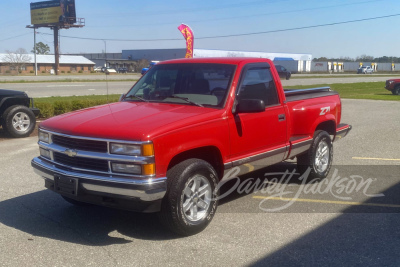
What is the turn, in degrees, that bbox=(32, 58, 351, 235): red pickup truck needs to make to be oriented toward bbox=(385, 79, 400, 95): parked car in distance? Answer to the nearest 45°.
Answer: approximately 180°

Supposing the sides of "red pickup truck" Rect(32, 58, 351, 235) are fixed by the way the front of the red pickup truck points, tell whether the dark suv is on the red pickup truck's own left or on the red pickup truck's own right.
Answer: on the red pickup truck's own right

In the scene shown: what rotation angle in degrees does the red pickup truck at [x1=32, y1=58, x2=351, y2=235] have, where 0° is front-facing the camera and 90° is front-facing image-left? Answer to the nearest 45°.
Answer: approximately 45°

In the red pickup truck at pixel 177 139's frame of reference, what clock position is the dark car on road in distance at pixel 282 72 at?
The dark car on road in distance is roughly at 5 o'clock from the red pickup truck.

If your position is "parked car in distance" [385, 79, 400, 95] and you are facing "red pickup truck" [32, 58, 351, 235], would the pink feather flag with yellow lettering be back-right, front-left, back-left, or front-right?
front-right

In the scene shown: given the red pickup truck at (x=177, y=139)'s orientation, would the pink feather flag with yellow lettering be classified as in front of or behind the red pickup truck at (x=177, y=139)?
behind
